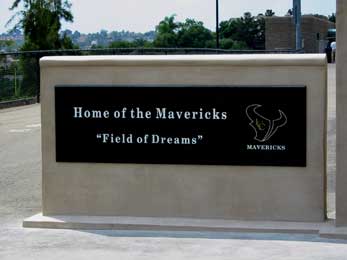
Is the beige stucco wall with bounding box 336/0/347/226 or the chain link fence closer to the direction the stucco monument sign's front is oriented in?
the beige stucco wall

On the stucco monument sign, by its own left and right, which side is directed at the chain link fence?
back

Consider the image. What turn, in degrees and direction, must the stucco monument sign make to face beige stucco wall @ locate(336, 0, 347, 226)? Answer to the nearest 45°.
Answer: approximately 90° to its left

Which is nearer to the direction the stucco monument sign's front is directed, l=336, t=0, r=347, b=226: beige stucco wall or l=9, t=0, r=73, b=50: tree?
the beige stucco wall

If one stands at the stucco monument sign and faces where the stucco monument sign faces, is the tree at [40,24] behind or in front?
behind

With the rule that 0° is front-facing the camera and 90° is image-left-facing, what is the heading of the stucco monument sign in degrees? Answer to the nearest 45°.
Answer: approximately 0°
